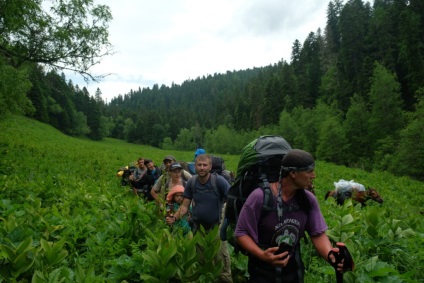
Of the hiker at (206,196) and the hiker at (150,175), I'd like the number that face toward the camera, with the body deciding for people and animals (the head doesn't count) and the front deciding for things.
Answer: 2

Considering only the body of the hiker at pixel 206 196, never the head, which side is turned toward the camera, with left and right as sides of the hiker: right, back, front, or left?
front

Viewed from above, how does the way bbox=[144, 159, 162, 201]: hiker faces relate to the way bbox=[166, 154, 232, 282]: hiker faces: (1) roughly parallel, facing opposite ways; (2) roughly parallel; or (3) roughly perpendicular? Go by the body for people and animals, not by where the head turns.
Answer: roughly parallel

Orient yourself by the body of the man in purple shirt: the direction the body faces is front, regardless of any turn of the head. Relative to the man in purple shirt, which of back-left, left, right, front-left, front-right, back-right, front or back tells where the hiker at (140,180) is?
back

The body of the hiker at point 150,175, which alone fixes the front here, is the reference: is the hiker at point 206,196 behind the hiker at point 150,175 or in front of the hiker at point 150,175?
in front

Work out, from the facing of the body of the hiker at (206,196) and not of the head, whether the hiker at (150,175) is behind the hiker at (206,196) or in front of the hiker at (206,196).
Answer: behind

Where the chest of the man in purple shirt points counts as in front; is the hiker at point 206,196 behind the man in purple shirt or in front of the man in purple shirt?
behind

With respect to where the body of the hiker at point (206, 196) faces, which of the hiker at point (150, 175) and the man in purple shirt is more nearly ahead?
the man in purple shirt
